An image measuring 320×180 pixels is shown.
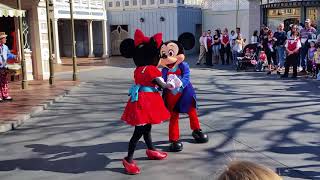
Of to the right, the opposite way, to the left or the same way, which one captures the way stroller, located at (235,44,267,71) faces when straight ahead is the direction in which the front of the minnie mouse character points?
the opposite way

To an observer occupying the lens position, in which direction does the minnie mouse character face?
facing away from the viewer and to the right of the viewer

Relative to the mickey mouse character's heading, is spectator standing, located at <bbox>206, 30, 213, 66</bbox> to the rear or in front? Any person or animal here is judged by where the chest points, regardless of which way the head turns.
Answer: to the rear

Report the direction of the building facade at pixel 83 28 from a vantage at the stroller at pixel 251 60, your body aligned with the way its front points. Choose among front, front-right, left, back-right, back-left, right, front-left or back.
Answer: right

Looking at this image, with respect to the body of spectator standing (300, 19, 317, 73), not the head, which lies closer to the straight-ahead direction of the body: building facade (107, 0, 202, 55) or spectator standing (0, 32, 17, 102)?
the spectator standing

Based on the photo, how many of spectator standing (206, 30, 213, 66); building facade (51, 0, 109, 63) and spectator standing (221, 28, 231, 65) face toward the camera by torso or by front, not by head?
3

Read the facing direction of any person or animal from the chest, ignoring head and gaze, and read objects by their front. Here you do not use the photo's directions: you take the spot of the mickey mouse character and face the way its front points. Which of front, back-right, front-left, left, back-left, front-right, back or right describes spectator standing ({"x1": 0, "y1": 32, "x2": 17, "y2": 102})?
right
